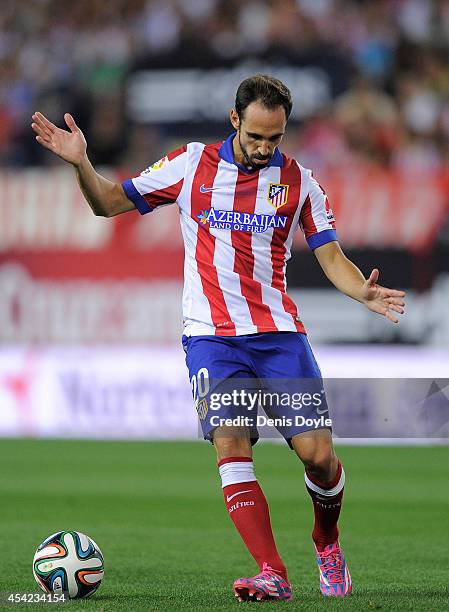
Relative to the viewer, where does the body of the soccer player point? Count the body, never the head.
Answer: toward the camera
